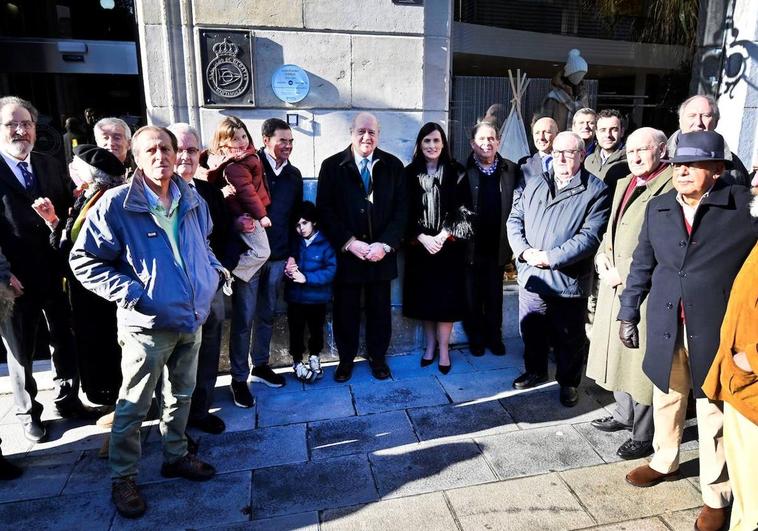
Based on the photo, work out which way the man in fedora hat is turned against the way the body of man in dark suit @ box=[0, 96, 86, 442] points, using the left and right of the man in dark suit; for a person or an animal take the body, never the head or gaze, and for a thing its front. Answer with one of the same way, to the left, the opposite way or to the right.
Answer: to the right

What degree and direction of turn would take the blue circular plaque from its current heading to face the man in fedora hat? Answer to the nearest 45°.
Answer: approximately 45° to its left

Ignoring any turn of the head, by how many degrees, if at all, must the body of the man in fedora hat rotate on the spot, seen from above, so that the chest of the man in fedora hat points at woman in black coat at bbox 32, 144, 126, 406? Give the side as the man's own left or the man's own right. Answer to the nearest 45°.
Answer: approximately 45° to the man's own right

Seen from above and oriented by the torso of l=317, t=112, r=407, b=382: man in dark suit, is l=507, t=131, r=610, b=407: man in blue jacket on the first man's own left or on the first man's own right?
on the first man's own left

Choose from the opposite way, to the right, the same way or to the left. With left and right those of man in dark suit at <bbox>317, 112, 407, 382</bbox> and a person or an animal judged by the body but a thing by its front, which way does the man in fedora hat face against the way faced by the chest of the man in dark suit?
to the right

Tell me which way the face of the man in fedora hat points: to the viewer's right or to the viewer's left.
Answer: to the viewer's left

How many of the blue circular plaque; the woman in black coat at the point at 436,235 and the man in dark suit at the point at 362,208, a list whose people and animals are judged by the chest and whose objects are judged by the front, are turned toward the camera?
3

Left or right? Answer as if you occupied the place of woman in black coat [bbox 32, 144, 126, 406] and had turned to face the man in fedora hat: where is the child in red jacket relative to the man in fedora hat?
left

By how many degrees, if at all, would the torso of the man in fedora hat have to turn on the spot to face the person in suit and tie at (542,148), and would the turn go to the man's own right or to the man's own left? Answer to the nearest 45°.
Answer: approximately 90° to the man's own right

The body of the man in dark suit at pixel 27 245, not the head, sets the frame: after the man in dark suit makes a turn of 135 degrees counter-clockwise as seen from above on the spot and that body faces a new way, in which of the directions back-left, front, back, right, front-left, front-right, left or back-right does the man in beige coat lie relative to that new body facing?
right

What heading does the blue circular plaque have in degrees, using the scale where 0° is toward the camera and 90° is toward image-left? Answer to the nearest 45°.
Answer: approximately 0°

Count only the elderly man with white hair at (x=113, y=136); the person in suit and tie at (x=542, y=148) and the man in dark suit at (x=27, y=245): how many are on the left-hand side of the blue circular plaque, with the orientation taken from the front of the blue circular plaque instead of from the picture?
1
